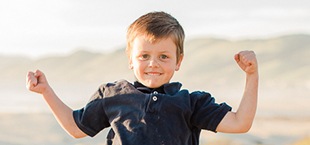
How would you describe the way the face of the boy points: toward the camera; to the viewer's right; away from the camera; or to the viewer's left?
toward the camera

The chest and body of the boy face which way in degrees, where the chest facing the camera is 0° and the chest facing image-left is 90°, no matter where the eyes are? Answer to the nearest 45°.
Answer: approximately 0°
